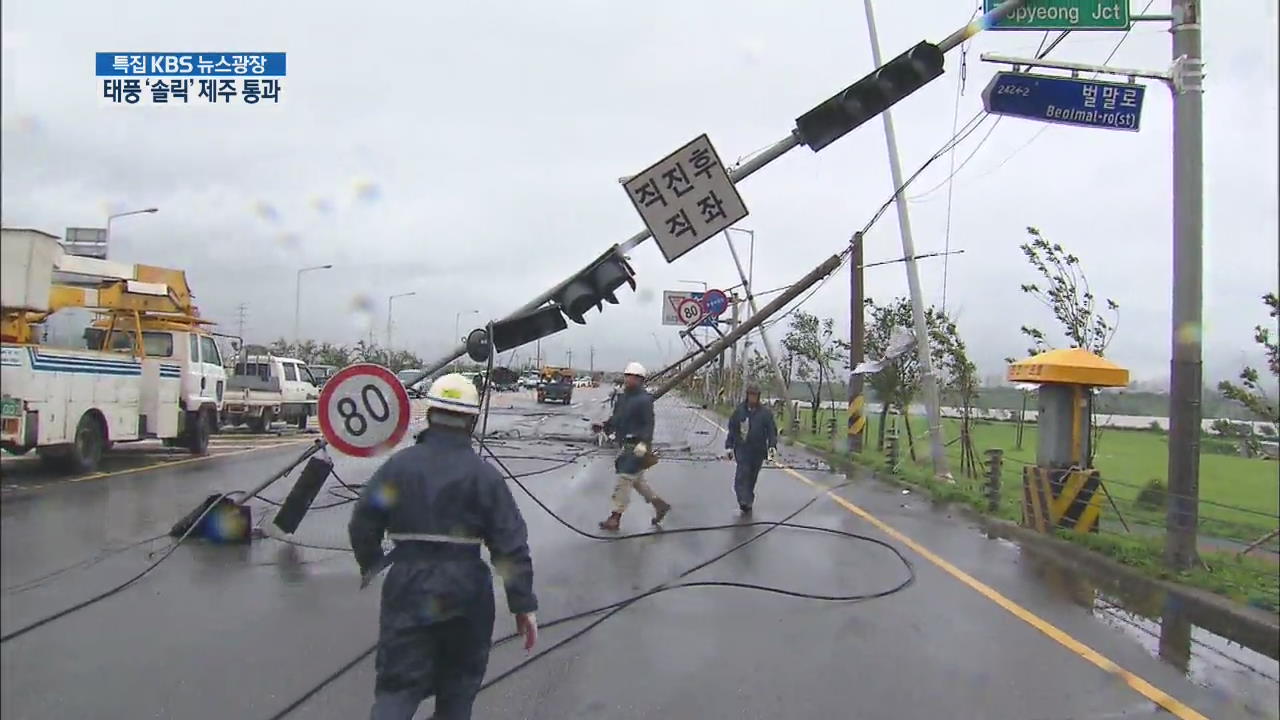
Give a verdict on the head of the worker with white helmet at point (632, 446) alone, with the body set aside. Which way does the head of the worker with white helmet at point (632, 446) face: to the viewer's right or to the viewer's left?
to the viewer's left

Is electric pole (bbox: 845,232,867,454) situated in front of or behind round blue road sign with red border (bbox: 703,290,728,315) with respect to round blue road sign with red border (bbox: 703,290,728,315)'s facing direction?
in front

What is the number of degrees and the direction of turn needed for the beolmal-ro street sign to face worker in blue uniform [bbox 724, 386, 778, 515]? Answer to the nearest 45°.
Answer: approximately 135° to its right

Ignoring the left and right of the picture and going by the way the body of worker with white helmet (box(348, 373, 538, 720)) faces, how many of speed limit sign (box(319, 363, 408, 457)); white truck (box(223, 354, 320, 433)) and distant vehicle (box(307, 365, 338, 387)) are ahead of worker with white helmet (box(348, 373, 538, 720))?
3

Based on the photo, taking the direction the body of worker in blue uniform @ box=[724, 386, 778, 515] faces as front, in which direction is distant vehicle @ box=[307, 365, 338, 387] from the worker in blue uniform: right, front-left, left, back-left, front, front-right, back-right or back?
back-right

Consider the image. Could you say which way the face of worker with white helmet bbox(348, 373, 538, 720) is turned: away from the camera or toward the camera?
away from the camera

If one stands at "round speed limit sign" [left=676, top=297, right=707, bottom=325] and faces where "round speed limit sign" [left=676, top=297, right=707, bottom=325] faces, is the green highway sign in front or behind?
in front

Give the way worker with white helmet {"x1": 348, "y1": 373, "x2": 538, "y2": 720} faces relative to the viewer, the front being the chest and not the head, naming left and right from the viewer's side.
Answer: facing away from the viewer
